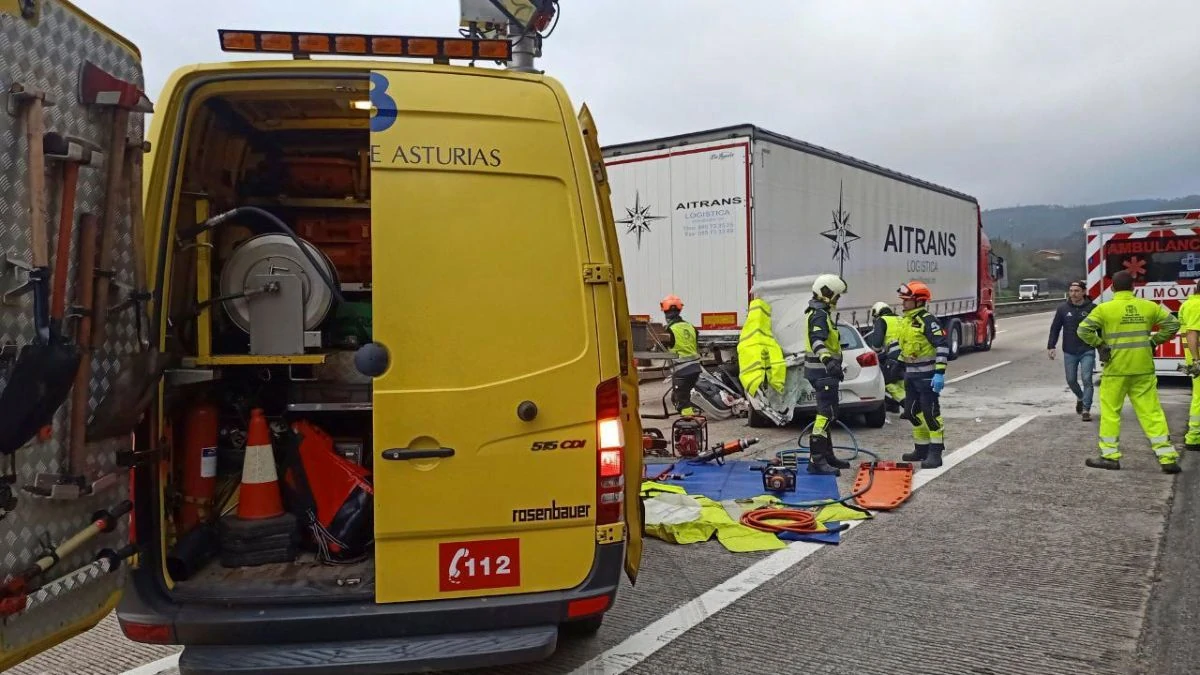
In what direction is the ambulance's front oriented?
away from the camera

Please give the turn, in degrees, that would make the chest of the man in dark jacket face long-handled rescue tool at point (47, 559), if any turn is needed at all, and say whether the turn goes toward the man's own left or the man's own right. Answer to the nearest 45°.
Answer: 0° — they already face it

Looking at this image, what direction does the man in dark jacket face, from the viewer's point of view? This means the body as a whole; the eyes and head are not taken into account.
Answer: toward the camera

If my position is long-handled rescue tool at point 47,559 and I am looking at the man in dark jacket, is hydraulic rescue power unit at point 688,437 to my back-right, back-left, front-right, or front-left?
front-left

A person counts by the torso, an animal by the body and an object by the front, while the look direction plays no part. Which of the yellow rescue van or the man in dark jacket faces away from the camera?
the yellow rescue van

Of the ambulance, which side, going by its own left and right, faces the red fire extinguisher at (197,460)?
back

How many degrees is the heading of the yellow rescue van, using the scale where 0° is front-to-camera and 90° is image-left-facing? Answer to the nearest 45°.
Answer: approximately 180°

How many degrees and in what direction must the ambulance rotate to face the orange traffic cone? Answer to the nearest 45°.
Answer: approximately 180°

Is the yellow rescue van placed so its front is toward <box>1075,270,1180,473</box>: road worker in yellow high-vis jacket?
no

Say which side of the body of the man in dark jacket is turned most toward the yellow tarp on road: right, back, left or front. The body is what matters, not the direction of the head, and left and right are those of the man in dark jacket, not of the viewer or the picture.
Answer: front

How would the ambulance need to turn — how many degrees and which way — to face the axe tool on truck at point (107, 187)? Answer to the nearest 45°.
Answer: approximately 180°
